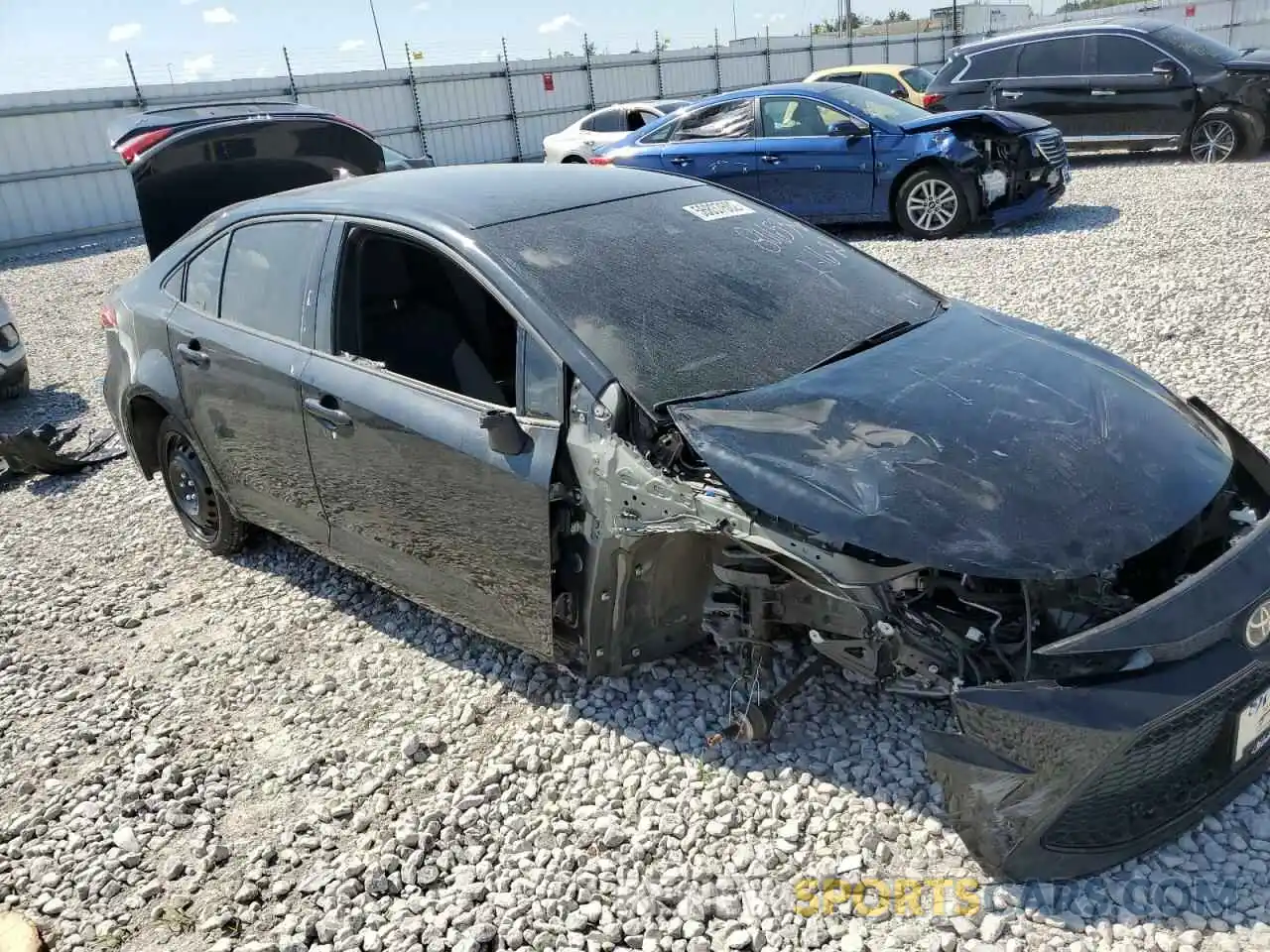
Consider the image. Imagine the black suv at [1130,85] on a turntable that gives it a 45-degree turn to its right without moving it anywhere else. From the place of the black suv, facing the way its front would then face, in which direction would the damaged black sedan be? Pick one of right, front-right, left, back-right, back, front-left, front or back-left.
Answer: front-right

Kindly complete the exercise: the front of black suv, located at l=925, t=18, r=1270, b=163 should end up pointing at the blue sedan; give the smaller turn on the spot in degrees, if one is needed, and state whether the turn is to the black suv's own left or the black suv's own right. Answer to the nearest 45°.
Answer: approximately 135° to the black suv's own right

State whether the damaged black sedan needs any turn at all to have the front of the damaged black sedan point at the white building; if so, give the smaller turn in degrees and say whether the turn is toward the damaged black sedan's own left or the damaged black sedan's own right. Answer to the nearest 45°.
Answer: approximately 135° to the damaged black sedan's own left

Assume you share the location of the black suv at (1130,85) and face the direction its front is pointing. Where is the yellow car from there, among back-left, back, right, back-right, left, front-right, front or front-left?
back-left

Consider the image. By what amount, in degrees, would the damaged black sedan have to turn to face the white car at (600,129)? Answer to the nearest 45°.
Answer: approximately 135° to its left

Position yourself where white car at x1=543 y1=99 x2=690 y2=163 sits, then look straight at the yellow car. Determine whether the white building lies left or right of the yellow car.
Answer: left

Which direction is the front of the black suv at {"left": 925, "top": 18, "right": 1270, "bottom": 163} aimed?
to the viewer's right

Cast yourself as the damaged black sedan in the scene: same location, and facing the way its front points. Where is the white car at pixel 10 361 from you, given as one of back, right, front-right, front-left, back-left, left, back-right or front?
back
